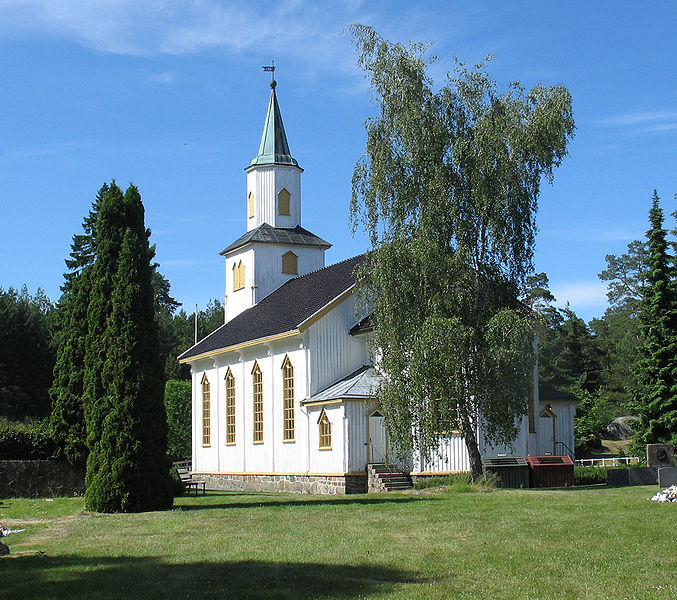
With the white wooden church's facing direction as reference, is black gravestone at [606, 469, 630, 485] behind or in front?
behind

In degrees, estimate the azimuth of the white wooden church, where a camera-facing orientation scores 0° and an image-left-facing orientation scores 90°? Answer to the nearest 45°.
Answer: approximately 135°

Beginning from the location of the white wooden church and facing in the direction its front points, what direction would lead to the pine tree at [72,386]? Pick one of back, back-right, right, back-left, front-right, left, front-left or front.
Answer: left

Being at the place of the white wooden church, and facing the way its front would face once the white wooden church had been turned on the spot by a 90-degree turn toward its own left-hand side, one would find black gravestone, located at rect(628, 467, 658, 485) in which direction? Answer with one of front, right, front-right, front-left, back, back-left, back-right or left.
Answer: left
